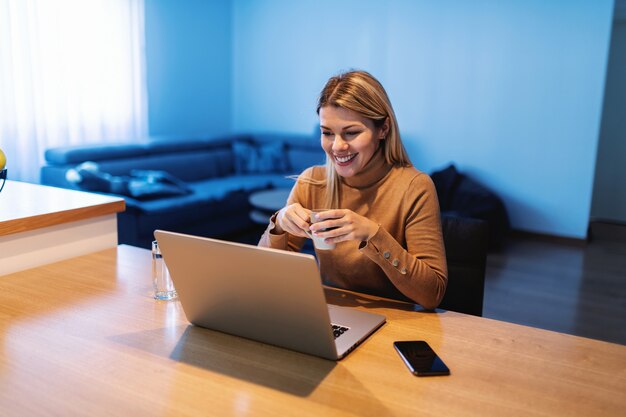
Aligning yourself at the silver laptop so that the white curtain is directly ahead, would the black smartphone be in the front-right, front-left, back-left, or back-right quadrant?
back-right

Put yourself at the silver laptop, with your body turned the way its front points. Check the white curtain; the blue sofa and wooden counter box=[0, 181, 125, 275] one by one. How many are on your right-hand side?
0

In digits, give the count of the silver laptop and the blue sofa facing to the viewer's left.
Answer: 0

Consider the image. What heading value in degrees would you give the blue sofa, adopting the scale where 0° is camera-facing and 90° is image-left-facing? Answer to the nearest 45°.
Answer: approximately 315°

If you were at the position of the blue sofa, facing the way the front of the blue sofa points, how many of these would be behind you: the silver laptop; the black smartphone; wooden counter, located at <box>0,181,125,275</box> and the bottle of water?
0

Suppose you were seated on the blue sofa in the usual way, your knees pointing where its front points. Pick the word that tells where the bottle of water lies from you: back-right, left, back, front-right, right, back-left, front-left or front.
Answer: front-right

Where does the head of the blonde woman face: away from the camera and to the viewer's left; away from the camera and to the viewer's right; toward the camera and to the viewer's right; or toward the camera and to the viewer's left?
toward the camera and to the viewer's left

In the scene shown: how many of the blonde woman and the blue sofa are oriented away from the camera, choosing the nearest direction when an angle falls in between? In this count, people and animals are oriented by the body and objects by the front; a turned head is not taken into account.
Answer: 0

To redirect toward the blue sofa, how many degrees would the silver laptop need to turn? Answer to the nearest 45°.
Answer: approximately 45° to its left

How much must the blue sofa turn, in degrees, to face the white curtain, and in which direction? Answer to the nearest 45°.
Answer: approximately 135° to its right

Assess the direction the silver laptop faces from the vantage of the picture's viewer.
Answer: facing away from the viewer and to the right of the viewer

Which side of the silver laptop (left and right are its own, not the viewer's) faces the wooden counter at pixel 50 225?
left

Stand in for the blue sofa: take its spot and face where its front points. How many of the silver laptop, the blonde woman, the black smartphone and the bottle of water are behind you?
0
